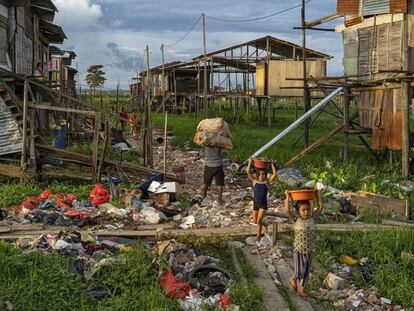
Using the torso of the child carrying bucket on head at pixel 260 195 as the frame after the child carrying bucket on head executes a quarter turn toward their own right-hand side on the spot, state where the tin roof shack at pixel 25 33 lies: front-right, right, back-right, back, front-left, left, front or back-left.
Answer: front-right

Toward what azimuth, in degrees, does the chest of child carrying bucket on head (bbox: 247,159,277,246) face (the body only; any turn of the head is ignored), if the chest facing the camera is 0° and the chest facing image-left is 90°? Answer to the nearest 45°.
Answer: approximately 0°
